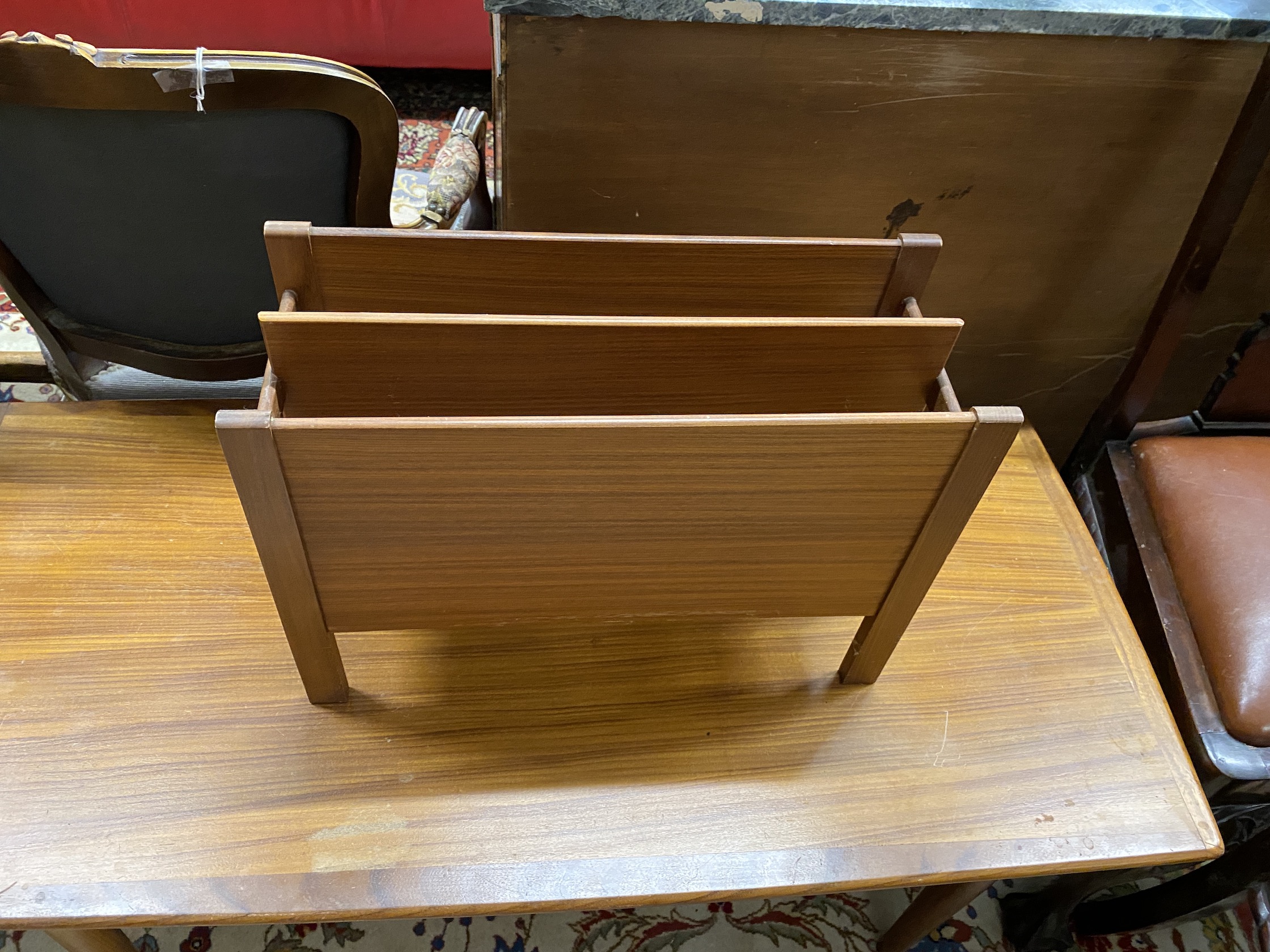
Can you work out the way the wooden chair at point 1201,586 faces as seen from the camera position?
facing the viewer

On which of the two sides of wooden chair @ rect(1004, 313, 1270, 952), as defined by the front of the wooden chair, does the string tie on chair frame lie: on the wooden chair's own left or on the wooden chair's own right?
on the wooden chair's own right

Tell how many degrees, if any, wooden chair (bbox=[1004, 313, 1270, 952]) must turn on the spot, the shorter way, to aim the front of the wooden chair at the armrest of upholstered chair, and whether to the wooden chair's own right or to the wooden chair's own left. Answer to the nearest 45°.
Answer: approximately 90° to the wooden chair's own right

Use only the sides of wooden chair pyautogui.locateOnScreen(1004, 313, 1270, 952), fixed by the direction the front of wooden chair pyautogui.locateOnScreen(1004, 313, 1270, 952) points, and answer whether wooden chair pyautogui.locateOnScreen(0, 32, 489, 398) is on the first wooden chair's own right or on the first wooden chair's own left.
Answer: on the first wooden chair's own right

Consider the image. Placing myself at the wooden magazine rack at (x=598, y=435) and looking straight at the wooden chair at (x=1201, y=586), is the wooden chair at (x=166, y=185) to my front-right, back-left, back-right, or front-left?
back-left

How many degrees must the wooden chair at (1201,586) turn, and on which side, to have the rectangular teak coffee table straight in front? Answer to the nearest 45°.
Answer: approximately 45° to its right
